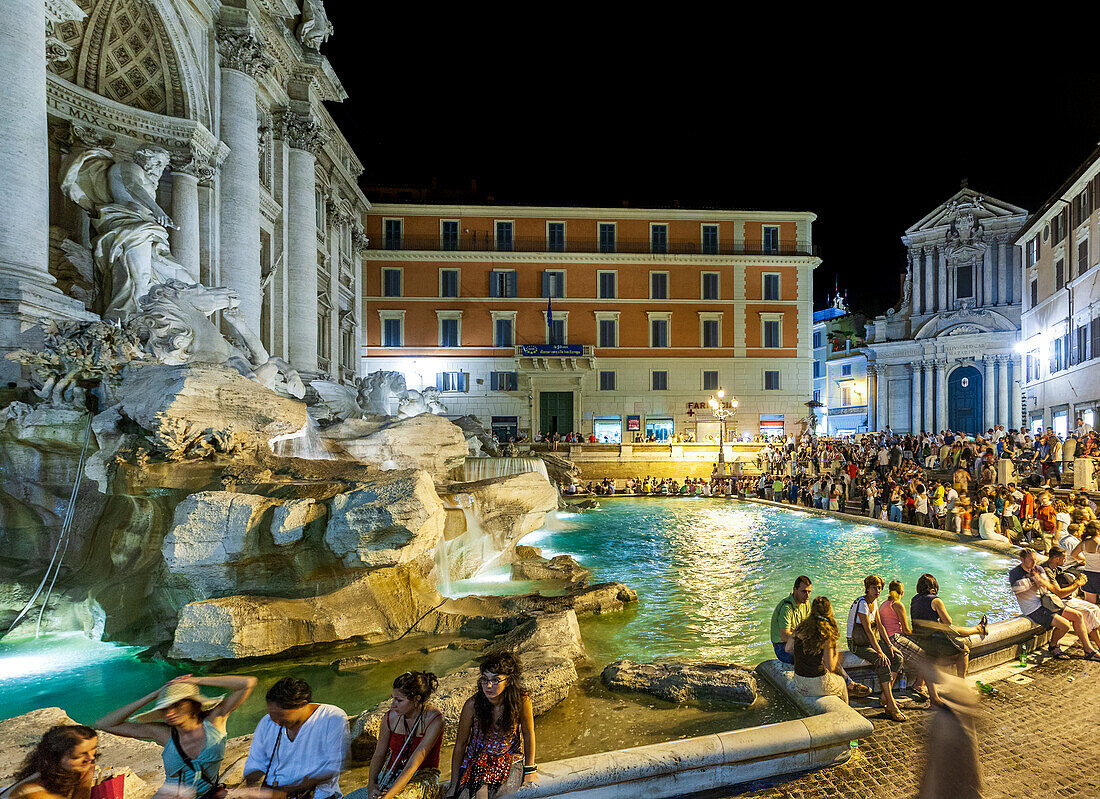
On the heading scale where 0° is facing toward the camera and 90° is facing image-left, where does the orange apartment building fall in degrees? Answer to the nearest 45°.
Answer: approximately 0°

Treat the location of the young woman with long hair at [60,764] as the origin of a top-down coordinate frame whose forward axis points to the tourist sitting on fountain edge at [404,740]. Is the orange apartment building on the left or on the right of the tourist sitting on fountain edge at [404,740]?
left

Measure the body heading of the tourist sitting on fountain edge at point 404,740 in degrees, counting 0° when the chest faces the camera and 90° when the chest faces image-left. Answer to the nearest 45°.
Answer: approximately 45°

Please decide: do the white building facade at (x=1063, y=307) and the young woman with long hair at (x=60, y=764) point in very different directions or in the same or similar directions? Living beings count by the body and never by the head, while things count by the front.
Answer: very different directions

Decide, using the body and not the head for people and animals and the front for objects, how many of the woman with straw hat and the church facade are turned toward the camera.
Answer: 2

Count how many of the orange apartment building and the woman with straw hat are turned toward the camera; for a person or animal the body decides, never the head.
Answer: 2

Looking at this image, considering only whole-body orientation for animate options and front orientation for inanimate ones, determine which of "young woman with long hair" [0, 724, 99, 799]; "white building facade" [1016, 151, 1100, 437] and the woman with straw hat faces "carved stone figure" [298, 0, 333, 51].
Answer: the white building facade

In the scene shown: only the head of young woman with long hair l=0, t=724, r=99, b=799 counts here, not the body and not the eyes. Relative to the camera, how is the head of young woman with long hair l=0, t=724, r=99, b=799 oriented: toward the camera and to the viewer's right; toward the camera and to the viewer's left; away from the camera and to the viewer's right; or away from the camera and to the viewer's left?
toward the camera and to the viewer's right
